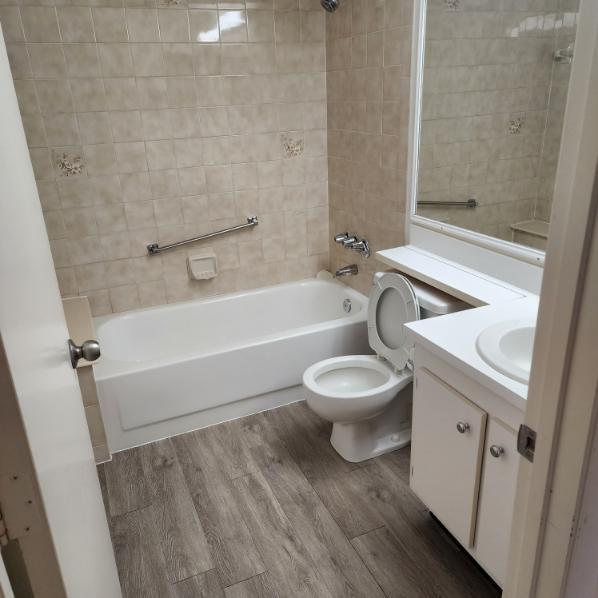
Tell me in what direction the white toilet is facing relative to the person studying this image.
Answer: facing the viewer and to the left of the viewer

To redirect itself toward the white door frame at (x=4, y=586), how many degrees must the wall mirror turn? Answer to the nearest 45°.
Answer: approximately 45° to its left

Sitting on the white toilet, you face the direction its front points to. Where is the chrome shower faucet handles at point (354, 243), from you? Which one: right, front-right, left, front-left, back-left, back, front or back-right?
back-right

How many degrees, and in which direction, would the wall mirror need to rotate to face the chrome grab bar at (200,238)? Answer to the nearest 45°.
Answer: approximately 45° to its right

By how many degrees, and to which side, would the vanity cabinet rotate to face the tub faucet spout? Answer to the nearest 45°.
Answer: approximately 90° to its right

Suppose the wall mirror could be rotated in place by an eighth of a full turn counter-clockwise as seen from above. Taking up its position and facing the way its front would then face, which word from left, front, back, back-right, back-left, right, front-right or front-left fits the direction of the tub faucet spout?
back-right

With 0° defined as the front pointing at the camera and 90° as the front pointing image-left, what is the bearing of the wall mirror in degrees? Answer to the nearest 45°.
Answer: approximately 45°

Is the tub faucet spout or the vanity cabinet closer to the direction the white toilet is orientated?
the vanity cabinet

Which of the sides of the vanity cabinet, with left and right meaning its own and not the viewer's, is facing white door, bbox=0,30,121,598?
front

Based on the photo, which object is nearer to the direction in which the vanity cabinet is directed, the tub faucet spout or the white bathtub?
the white bathtub

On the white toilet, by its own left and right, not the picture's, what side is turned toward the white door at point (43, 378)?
front

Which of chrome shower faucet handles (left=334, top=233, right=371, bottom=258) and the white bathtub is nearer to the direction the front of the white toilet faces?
the white bathtub
